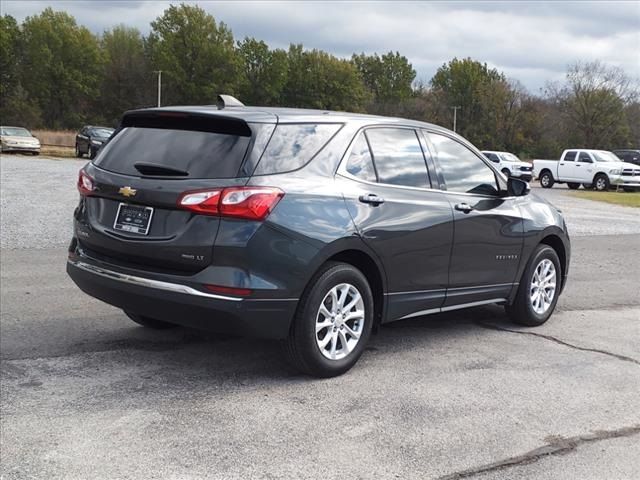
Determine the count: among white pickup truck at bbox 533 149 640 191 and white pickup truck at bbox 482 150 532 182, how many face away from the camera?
0

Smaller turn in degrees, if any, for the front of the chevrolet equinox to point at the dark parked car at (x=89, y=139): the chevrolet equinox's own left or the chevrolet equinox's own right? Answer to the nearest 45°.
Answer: approximately 45° to the chevrolet equinox's own left

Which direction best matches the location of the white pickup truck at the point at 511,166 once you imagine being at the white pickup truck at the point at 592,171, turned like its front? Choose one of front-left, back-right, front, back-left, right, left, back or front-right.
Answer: back

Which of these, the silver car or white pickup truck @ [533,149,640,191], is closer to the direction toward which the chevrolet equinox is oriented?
the white pickup truck

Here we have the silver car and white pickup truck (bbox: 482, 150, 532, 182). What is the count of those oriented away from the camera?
0

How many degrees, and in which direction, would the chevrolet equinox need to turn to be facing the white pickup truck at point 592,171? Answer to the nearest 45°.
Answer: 0° — it already faces it

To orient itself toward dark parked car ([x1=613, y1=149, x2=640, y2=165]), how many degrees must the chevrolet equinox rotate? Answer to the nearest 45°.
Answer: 0° — it already faces it

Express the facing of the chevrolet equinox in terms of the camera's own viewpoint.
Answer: facing away from the viewer and to the right of the viewer

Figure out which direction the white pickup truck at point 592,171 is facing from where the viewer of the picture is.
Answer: facing the viewer and to the right of the viewer

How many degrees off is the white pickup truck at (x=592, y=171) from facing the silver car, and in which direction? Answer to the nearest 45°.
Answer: approximately 135° to its right

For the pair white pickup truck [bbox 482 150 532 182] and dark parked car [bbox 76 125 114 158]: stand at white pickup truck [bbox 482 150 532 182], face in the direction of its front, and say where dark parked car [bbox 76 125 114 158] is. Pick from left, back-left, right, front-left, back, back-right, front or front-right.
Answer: back-right

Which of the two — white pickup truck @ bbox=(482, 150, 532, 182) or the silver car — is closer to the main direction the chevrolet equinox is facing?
the white pickup truck

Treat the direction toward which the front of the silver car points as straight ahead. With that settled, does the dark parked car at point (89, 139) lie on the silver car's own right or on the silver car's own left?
on the silver car's own left

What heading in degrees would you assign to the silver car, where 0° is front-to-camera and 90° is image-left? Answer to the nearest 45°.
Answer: approximately 315°
